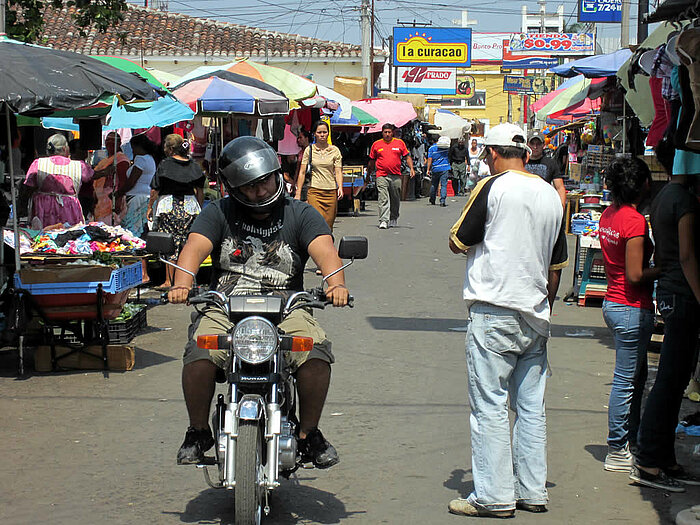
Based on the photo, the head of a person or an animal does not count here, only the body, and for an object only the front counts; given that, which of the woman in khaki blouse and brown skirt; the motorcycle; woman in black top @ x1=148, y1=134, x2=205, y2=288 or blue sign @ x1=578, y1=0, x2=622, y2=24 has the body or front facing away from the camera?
the woman in black top

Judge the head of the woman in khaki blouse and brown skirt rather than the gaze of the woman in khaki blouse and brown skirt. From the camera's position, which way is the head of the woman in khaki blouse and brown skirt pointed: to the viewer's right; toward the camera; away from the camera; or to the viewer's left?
toward the camera

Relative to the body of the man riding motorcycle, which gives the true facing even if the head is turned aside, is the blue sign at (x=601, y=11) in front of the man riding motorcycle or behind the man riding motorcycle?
behind

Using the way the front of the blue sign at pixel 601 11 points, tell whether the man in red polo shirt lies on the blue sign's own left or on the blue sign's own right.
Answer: on the blue sign's own right

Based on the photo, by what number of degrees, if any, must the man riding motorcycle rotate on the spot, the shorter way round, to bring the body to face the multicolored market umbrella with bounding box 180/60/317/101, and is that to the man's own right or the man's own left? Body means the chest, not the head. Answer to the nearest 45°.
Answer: approximately 180°

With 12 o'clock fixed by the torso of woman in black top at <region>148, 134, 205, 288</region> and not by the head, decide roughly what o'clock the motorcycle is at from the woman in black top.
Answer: The motorcycle is roughly at 6 o'clock from the woman in black top.

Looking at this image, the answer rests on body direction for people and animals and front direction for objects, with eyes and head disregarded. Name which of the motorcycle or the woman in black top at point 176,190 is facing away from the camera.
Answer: the woman in black top

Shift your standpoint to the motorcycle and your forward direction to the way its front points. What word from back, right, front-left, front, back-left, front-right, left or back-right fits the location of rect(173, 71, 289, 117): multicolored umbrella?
back

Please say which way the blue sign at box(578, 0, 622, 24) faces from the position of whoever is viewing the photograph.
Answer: facing the viewer

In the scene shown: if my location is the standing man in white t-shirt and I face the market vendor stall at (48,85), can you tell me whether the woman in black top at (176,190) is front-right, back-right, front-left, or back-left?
front-right

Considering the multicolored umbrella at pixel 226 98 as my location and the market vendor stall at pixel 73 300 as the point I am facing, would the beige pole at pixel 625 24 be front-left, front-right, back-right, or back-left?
back-left

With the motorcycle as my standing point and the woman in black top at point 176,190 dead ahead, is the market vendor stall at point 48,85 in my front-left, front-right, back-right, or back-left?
front-left
